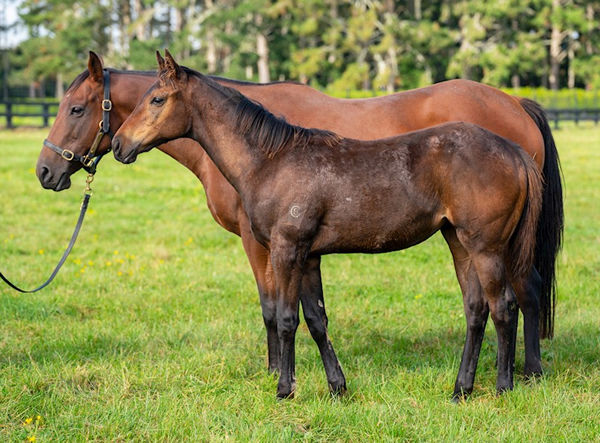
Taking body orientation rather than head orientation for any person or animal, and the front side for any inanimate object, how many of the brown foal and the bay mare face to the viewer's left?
2

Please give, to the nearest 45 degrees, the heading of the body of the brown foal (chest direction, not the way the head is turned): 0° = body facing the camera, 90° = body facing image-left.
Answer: approximately 90°

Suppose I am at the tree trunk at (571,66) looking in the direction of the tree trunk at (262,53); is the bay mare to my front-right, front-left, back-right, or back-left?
front-left

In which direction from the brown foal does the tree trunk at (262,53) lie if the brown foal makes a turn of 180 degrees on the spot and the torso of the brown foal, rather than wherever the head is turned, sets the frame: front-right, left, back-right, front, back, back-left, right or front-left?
left

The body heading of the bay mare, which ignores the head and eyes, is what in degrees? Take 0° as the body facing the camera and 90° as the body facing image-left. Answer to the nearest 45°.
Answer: approximately 90°

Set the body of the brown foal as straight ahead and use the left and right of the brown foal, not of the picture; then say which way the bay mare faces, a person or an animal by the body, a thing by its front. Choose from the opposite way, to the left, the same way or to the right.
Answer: the same way

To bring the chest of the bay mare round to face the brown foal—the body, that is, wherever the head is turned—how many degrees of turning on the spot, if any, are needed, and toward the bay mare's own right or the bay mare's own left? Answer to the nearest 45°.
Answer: approximately 90° to the bay mare's own left

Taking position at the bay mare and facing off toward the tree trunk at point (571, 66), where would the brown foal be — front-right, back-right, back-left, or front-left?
back-right

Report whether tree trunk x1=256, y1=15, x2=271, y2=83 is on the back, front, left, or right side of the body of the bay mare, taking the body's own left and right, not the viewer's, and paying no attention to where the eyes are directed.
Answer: right

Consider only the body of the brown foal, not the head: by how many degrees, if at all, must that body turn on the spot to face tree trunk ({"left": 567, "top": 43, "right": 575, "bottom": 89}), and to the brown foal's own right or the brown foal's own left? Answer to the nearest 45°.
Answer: approximately 90° to the brown foal's own right
